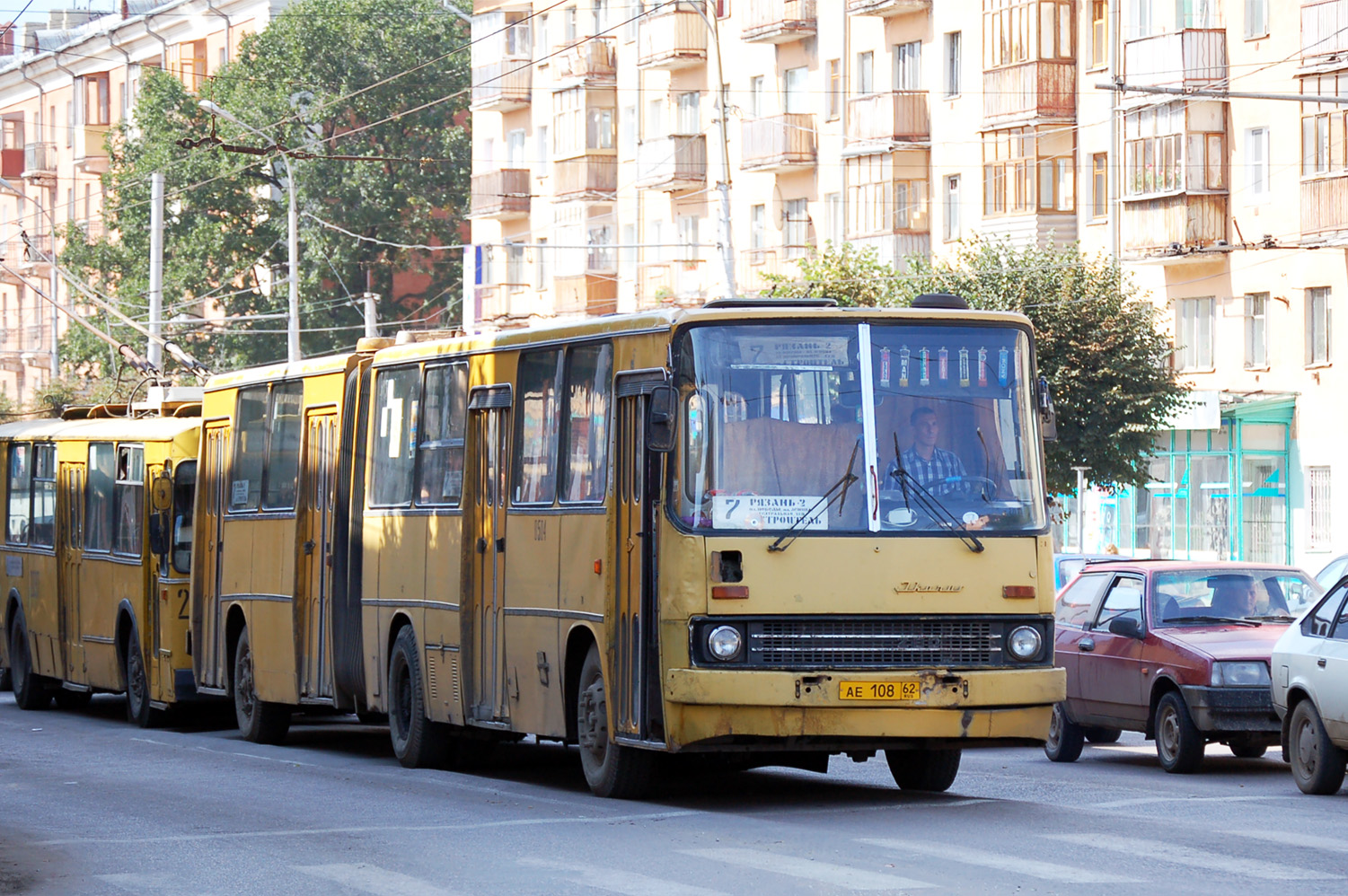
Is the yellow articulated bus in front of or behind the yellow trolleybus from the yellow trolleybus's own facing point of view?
in front

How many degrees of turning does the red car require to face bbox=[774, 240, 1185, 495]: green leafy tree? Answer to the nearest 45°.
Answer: approximately 135° to its left

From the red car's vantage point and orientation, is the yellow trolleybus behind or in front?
behind

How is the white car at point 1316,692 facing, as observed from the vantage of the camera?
facing the viewer and to the right of the viewer

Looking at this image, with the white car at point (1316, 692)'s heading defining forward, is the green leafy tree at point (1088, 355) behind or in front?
behind

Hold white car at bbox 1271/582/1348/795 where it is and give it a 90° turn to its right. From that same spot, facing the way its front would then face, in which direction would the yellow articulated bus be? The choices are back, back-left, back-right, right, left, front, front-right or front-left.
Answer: front

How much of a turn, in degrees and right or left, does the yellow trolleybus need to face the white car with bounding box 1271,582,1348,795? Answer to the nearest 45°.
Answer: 0° — it already faces it

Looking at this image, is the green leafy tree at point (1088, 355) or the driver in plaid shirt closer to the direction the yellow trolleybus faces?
the driver in plaid shirt

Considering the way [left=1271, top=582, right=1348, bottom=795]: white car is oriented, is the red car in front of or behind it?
behind

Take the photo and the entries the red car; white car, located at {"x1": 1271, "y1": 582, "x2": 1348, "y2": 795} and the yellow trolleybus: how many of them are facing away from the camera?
0

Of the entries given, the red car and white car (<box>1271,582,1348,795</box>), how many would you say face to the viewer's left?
0

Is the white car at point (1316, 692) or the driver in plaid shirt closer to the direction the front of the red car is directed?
the white car
